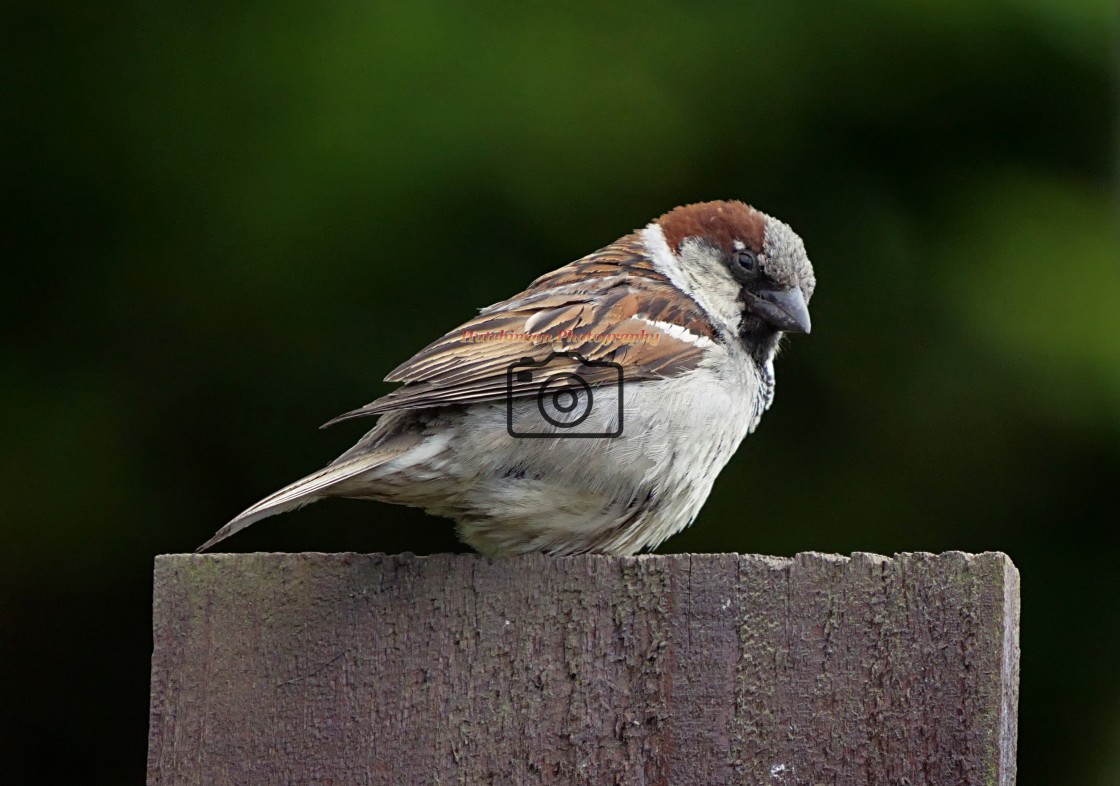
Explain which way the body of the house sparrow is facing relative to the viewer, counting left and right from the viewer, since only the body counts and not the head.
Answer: facing to the right of the viewer
